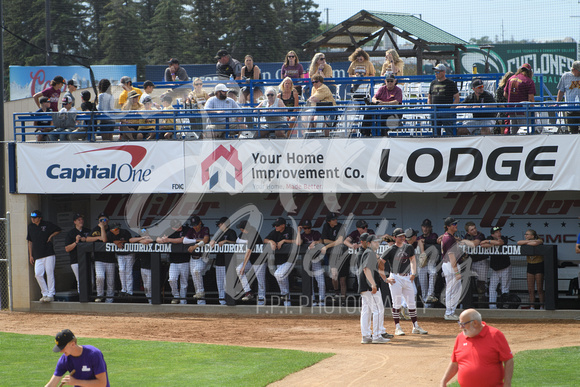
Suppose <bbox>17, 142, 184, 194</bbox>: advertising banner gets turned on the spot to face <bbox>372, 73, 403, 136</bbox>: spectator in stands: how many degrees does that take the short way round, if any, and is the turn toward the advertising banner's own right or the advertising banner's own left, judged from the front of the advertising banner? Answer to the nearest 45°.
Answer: approximately 45° to the advertising banner's own left

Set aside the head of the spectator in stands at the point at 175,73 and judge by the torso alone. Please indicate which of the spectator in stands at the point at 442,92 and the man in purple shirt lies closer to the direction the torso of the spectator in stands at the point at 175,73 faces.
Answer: the man in purple shirt

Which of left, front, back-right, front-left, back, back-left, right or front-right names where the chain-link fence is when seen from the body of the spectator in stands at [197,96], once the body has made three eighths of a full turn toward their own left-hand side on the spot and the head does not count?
back-left

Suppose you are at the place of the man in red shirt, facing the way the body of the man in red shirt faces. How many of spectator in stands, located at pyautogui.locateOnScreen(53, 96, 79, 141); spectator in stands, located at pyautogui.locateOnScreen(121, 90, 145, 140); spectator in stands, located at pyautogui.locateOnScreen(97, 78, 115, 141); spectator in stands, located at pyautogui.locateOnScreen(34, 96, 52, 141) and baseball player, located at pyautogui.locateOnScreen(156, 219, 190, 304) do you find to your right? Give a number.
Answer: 5

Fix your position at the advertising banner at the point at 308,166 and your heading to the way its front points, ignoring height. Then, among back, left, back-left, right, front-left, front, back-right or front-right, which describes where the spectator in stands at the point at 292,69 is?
back

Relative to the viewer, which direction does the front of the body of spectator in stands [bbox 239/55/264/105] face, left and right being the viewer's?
facing the viewer

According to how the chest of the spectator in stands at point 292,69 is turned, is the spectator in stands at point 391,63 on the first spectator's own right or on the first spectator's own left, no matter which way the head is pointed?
on the first spectator's own left

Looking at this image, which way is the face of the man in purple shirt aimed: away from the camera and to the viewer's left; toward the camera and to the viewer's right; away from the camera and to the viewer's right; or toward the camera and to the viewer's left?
toward the camera and to the viewer's left

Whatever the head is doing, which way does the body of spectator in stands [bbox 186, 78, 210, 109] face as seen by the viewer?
toward the camera

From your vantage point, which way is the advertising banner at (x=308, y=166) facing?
toward the camera

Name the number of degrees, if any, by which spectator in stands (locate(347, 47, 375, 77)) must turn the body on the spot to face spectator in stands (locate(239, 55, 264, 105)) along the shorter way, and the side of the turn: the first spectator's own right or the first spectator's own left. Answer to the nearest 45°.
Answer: approximately 90° to the first spectator's own right

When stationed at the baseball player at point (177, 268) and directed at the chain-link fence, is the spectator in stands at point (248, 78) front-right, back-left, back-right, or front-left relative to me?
back-right

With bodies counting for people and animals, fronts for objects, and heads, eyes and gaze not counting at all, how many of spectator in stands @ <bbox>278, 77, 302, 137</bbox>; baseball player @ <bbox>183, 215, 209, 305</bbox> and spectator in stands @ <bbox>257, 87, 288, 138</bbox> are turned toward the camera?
3

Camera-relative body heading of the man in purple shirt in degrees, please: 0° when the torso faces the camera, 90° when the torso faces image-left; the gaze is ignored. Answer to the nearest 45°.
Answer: approximately 45°
